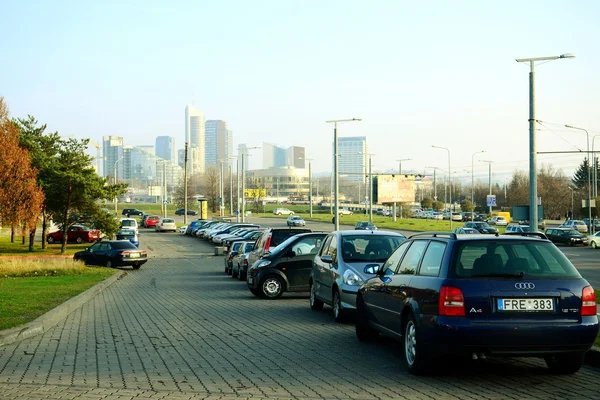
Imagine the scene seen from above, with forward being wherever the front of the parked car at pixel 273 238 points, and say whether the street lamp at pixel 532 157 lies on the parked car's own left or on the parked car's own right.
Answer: on the parked car's own right

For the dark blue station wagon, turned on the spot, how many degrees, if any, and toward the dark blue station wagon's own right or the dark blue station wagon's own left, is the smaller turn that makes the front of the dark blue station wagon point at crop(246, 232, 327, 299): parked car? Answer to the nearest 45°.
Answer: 0° — it already faces it

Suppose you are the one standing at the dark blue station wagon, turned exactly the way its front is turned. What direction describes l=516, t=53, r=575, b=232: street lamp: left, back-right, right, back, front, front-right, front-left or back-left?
front-right

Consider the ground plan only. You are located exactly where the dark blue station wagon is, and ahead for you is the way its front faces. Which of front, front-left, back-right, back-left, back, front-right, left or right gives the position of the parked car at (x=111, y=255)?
front
